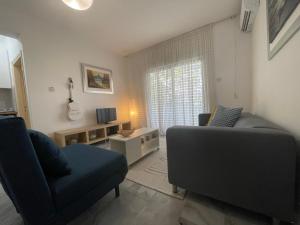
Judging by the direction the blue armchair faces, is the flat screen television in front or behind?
in front

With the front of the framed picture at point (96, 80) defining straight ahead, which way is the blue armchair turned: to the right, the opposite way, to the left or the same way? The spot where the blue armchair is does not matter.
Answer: to the left

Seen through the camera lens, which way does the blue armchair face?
facing away from the viewer and to the right of the viewer

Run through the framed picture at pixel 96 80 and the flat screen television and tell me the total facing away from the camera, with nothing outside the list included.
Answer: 0

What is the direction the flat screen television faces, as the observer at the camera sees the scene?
facing the viewer and to the right of the viewer

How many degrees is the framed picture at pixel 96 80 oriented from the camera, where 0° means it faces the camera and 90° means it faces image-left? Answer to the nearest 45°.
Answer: approximately 315°

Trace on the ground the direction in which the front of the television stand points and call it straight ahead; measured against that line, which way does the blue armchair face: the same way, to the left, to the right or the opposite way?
to the left
